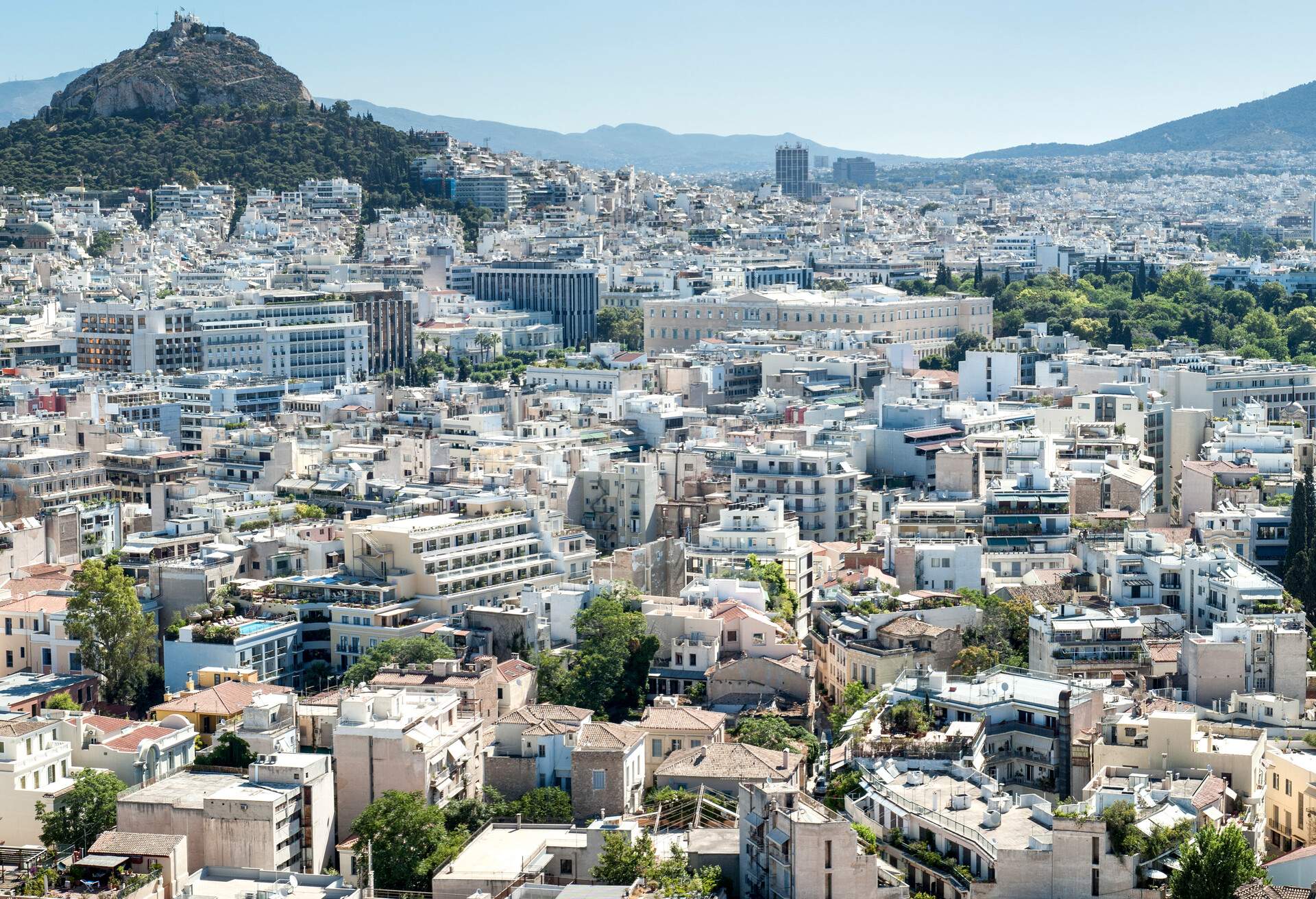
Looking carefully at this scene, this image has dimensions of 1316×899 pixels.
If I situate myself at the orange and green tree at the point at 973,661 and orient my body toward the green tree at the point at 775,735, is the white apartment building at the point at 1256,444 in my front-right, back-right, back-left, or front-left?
back-right

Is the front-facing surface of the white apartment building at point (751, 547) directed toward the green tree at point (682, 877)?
yes

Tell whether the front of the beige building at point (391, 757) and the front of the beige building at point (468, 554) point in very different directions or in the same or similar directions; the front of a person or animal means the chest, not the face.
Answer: same or similar directions

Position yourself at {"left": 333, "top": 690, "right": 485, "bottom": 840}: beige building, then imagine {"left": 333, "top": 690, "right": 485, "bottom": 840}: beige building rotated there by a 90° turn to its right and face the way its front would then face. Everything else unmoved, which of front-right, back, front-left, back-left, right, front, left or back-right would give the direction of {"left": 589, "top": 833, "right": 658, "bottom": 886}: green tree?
left

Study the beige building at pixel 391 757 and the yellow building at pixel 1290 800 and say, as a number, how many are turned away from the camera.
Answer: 0

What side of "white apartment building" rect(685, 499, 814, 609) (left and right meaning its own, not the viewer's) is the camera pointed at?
front

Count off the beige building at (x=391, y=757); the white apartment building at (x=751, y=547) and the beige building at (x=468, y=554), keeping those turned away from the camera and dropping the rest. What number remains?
0

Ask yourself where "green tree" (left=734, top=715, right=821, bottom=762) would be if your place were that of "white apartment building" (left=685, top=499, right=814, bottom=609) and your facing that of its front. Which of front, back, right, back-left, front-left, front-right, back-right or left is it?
front

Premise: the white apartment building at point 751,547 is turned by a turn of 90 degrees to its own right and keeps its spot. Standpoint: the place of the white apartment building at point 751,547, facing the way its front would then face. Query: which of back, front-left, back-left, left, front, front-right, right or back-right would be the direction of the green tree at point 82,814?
front-left

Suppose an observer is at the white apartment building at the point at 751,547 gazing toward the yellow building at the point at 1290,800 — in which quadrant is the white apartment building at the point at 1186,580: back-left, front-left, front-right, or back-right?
front-left

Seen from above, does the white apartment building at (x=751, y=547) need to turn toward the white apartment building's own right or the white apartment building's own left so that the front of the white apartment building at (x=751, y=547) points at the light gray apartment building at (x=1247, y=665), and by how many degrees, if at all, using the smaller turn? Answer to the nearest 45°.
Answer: approximately 45° to the white apartment building's own left

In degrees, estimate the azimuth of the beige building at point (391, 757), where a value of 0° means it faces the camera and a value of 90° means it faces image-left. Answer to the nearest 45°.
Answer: approximately 315°

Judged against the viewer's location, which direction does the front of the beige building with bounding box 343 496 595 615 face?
facing the viewer and to the right of the viewer

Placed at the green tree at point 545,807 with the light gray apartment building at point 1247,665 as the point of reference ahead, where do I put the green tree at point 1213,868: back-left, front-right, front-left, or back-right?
front-right

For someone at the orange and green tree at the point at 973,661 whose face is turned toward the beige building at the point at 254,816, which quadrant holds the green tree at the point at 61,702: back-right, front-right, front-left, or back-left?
front-right

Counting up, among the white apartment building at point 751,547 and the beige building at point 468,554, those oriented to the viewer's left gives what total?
0
